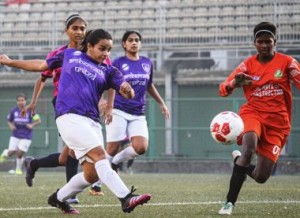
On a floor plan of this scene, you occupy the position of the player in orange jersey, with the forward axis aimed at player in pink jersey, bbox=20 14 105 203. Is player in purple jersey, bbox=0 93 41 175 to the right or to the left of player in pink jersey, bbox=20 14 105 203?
right

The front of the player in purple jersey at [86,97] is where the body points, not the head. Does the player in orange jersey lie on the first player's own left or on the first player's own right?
on the first player's own left

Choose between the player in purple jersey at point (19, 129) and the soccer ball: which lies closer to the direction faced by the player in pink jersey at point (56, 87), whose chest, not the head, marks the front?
the soccer ball

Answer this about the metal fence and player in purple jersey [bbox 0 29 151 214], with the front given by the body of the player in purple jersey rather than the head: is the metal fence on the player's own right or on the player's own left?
on the player's own left

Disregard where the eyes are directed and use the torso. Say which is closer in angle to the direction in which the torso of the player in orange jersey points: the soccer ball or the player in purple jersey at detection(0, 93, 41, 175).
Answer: the soccer ball

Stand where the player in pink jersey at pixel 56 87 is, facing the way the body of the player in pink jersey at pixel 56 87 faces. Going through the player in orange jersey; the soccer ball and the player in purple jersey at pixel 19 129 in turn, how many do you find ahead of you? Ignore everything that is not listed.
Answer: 2

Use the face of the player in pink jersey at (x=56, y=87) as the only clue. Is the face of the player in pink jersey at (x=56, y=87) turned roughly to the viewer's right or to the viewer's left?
to the viewer's right

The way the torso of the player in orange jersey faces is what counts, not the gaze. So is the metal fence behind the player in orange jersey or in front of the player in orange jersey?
behind
